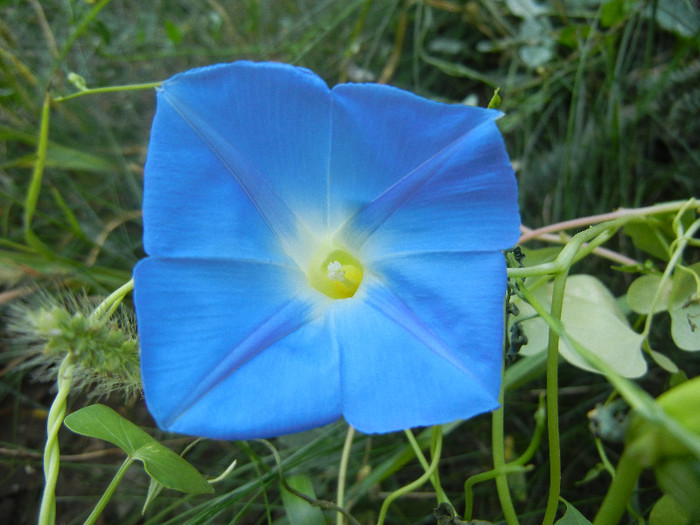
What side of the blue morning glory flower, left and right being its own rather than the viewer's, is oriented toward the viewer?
front

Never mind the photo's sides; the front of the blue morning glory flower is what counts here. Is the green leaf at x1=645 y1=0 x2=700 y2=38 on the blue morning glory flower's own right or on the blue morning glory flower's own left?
on the blue morning glory flower's own left
